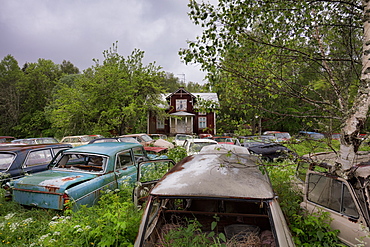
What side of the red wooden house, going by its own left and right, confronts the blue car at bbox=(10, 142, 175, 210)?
front

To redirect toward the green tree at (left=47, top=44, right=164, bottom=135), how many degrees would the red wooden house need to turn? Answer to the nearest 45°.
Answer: approximately 45° to its right

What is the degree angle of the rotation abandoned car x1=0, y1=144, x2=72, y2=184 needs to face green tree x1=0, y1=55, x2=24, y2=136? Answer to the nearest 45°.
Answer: approximately 45° to its left

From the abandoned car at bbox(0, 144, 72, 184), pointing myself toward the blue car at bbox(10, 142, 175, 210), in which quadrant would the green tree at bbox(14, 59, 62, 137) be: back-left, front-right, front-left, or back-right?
back-left

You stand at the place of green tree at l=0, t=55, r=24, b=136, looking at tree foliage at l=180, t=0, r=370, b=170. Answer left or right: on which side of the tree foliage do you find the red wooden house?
left

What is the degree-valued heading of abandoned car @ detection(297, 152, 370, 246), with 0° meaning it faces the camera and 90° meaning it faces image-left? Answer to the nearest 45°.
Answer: approximately 315°

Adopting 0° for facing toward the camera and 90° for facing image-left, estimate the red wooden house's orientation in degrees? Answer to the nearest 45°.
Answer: approximately 0°

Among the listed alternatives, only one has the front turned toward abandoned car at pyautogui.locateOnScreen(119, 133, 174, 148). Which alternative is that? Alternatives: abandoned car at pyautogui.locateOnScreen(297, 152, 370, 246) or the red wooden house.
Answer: the red wooden house

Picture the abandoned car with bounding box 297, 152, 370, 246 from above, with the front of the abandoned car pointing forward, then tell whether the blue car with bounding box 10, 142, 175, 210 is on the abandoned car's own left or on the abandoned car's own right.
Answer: on the abandoned car's own right
